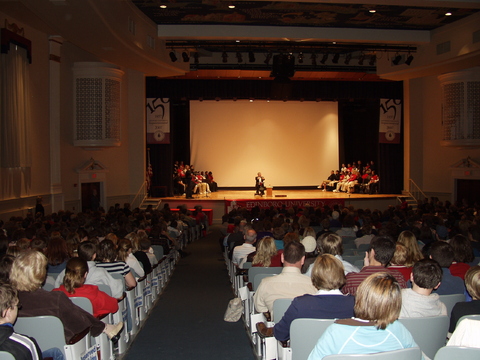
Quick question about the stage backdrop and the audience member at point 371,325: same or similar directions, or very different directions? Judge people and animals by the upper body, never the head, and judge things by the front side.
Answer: very different directions

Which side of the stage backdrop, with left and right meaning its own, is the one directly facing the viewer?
front

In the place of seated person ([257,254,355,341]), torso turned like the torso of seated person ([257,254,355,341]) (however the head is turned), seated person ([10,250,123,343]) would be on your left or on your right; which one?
on your left

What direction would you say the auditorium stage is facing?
toward the camera

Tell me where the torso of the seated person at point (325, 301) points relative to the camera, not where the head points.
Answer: away from the camera

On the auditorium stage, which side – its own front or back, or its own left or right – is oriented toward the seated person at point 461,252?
front

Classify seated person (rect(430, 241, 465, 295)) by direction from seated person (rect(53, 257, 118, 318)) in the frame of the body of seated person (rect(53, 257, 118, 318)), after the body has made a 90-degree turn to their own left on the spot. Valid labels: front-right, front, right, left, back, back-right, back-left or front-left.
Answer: back-right

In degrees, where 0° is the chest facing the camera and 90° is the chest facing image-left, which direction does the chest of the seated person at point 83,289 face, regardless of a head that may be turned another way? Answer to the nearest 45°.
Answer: approximately 225°

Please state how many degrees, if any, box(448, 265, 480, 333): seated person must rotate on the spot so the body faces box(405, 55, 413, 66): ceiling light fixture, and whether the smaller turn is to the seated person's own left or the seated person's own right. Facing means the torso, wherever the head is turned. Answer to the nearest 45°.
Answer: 0° — they already face it

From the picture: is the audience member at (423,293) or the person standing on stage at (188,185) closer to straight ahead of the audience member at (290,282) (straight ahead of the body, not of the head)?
the person standing on stage

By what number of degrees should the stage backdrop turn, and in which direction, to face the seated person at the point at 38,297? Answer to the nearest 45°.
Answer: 0° — it already faces them

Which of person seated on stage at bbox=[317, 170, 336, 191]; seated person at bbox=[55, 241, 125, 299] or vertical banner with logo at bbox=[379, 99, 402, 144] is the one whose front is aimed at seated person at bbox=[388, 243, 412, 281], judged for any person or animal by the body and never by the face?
the vertical banner with logo

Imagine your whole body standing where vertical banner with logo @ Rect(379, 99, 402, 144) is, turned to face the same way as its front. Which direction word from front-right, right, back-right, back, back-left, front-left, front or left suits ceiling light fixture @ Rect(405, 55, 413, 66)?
front

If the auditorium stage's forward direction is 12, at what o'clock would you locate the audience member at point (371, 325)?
The audience member is roughly at 12 o'clock from the auditorium stage.

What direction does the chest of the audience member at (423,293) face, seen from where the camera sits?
away from the camera

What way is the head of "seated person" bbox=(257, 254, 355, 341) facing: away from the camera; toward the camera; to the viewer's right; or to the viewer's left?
away from the camera

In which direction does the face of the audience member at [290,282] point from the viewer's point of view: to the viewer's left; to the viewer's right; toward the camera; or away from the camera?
away from the camera

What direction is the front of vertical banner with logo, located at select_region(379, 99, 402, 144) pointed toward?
toward the camera

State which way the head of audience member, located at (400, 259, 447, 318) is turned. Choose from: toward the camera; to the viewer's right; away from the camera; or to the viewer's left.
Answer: away from the camera

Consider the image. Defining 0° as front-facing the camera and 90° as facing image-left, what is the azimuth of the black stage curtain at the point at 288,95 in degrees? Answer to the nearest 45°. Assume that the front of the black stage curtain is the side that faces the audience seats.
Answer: approximately 0°

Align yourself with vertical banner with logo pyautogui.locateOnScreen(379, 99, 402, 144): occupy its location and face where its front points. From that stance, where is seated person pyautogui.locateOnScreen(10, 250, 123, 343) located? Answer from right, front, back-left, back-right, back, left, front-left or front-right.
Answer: front

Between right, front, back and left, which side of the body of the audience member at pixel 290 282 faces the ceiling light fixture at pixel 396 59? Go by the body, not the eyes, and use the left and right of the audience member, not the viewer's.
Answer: front

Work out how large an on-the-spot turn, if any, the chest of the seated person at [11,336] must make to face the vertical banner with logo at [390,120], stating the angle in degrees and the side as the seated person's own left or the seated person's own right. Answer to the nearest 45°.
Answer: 0° — they already face it
